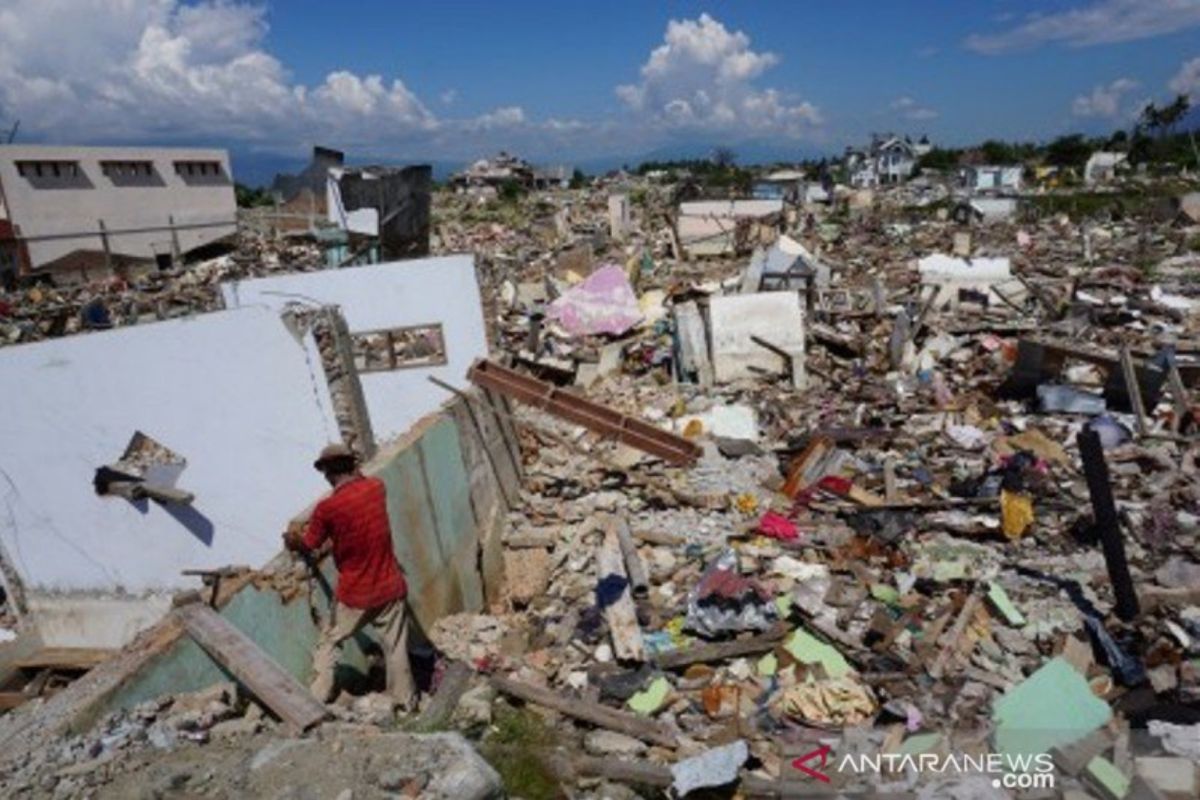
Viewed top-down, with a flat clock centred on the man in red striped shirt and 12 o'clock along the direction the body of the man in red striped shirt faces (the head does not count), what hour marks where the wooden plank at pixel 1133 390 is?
The wooden plank is roughly at 4 o'clock from the man in red striped shirt.

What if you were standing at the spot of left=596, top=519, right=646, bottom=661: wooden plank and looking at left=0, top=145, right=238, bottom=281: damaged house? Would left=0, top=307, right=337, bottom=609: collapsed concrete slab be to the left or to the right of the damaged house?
left

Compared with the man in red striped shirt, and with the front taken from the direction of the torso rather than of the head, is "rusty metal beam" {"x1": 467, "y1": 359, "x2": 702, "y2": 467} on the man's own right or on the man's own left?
on the man's own right

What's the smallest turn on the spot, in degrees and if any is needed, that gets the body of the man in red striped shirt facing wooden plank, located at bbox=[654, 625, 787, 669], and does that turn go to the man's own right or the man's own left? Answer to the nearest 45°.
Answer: approximately 135° to the man's own right

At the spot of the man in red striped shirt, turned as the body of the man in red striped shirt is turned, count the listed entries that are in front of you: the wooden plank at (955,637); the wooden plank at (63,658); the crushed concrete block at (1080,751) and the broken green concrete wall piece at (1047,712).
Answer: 1

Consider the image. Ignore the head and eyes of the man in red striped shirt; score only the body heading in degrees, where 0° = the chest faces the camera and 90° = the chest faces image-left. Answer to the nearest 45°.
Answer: approximately 135°

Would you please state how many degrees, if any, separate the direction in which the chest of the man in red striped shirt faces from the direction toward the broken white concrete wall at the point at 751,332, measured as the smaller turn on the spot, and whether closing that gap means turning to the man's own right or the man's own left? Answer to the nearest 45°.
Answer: approximately 90° to the man's own right

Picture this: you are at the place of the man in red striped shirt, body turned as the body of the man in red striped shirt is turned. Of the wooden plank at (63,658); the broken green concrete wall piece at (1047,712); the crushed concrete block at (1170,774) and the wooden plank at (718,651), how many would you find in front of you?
1

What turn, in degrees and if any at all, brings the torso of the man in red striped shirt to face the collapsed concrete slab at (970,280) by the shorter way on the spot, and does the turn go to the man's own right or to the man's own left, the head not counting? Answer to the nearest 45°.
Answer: approximately 90° to the man's own right

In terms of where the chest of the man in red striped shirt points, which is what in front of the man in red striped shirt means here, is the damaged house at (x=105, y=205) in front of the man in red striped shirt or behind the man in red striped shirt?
in front

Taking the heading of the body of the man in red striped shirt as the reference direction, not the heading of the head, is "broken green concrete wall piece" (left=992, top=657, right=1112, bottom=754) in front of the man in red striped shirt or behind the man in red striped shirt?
behind

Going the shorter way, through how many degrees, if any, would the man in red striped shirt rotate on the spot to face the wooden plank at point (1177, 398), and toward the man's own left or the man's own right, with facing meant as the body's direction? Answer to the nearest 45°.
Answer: approximately 135° to the man's own right

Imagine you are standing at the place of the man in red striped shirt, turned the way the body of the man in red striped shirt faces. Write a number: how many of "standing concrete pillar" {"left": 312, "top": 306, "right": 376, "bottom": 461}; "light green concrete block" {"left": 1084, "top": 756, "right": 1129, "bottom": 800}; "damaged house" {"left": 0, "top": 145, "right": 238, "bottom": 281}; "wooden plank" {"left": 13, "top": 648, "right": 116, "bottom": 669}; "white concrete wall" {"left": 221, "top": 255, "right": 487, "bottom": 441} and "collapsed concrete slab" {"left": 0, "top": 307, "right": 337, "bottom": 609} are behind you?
1

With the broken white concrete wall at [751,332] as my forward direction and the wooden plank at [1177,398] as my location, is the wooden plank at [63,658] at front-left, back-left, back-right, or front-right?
front-left

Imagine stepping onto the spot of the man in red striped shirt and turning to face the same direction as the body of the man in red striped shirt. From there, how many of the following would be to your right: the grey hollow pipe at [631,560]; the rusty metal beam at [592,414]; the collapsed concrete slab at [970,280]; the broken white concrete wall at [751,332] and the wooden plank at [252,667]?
4

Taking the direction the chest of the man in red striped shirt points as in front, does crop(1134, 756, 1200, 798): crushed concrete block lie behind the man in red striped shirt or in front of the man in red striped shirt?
behind

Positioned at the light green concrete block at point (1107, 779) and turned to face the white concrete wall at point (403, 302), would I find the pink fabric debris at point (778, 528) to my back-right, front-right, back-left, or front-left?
front-right

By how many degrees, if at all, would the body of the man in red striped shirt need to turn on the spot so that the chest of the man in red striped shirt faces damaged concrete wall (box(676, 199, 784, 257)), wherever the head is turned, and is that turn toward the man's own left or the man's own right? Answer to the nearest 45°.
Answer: approximately 90° to the man's own right
